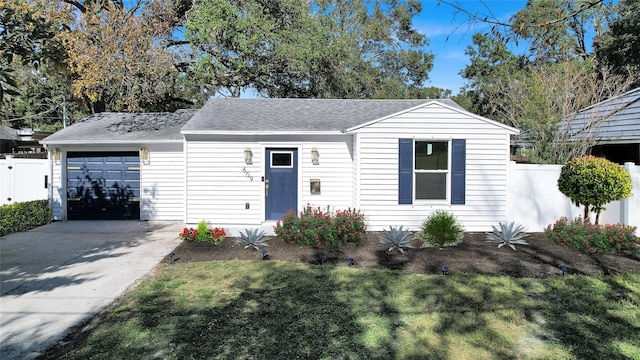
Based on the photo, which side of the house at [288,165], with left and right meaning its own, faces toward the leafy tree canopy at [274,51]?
back

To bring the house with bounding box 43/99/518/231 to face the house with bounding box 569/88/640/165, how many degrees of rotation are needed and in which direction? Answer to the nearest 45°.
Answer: approximately 90° to its left

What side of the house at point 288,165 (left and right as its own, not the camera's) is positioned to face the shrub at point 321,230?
front

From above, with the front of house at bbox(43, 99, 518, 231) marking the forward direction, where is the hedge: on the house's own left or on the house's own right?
on the house's own right

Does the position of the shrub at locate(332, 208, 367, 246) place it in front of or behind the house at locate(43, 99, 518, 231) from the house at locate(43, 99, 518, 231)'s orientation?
in front

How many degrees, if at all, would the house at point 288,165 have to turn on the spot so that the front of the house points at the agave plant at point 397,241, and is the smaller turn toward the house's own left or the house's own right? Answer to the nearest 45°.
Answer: approximately 45° to the house's own left

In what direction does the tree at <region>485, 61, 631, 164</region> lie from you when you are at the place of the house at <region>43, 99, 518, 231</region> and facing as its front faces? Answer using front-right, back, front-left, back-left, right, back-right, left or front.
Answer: left

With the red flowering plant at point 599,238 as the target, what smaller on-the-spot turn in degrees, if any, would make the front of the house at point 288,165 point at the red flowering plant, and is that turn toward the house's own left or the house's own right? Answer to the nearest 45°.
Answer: approximately 45° to the house's own left

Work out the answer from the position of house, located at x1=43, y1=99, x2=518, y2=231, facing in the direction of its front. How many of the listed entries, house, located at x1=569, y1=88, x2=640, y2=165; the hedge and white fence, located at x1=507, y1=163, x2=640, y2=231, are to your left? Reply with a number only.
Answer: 2

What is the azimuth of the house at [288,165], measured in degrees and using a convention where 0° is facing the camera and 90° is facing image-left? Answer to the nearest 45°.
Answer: approximately 0°

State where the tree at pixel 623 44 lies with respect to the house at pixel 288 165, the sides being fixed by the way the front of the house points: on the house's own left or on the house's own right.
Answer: on the house's own left

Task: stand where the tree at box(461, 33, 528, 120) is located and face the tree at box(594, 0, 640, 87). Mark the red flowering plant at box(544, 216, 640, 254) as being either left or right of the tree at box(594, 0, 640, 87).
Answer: right
